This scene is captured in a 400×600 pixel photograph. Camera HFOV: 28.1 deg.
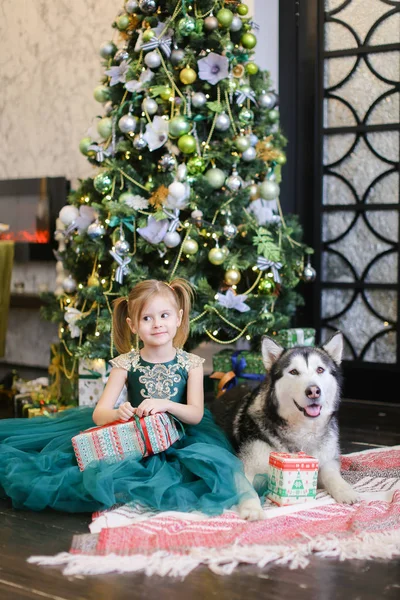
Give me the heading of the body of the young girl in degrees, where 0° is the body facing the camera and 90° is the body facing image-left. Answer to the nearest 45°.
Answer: approximately 0°

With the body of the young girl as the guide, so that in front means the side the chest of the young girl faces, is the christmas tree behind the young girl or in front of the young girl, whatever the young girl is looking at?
behind

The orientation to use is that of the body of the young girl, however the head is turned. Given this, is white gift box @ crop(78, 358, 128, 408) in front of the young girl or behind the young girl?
behind

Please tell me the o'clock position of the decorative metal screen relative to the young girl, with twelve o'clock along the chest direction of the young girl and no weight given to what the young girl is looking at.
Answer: The decorative metal screen is roughly at 7 o'clock from the young girl.

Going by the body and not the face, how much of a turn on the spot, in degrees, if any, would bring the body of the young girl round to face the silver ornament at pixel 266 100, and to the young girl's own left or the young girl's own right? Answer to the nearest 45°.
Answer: approximately 135° to the young girl's own left
